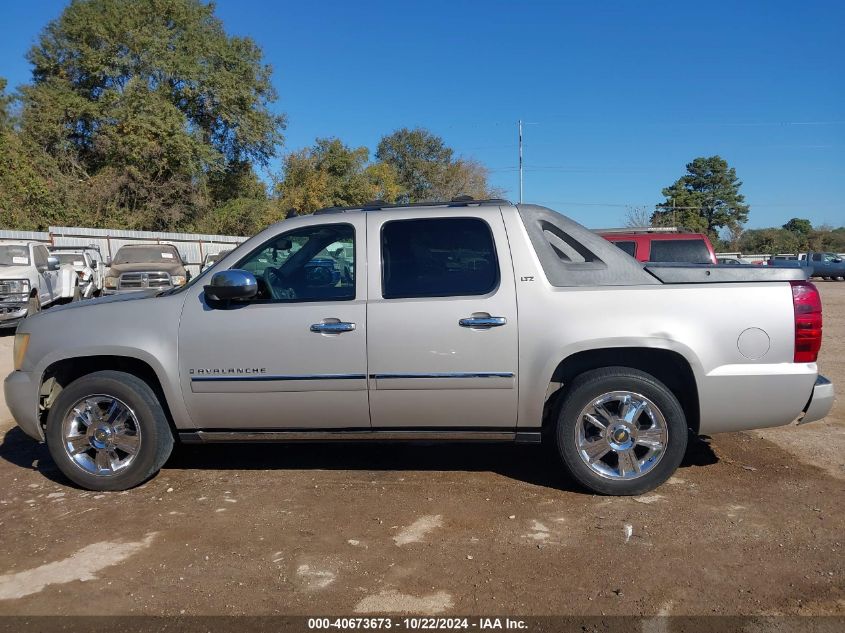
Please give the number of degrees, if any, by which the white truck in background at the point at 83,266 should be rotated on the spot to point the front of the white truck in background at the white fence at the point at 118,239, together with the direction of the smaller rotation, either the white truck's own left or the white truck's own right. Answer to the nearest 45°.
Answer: approximately 135° to the white truck's own right

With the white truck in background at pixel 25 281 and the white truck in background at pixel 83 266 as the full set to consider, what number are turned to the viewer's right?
0

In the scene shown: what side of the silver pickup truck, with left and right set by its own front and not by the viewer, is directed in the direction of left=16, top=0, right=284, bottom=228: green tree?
right

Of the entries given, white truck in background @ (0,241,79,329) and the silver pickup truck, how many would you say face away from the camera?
0

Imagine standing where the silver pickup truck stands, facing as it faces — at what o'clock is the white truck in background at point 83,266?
The white truck in background is roughly at 2 o'clock from the silver pickup truck.

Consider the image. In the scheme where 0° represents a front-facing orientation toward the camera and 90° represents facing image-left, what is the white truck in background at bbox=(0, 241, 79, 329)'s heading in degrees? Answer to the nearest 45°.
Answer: approximately 45°

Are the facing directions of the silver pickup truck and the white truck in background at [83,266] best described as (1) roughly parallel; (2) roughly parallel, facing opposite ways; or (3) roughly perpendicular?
roughly perpendicular

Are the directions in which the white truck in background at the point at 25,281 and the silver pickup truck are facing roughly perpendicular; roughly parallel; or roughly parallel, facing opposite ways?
roughly perpendicular

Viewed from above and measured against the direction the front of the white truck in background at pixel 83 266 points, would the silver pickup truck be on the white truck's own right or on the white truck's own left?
on the white truck's own left

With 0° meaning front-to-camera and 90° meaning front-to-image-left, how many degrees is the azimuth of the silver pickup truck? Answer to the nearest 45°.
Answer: approximately 90°

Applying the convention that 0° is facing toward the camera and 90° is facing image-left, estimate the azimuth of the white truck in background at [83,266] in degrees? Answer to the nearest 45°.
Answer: approximately 45°

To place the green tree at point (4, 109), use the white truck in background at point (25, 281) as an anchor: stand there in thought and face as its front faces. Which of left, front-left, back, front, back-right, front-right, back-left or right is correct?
back-right

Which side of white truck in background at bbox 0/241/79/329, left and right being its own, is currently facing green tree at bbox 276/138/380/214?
back

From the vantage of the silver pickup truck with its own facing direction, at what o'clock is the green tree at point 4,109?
The green tree is roughly at 2 o'clock from the silver pickup truck.
